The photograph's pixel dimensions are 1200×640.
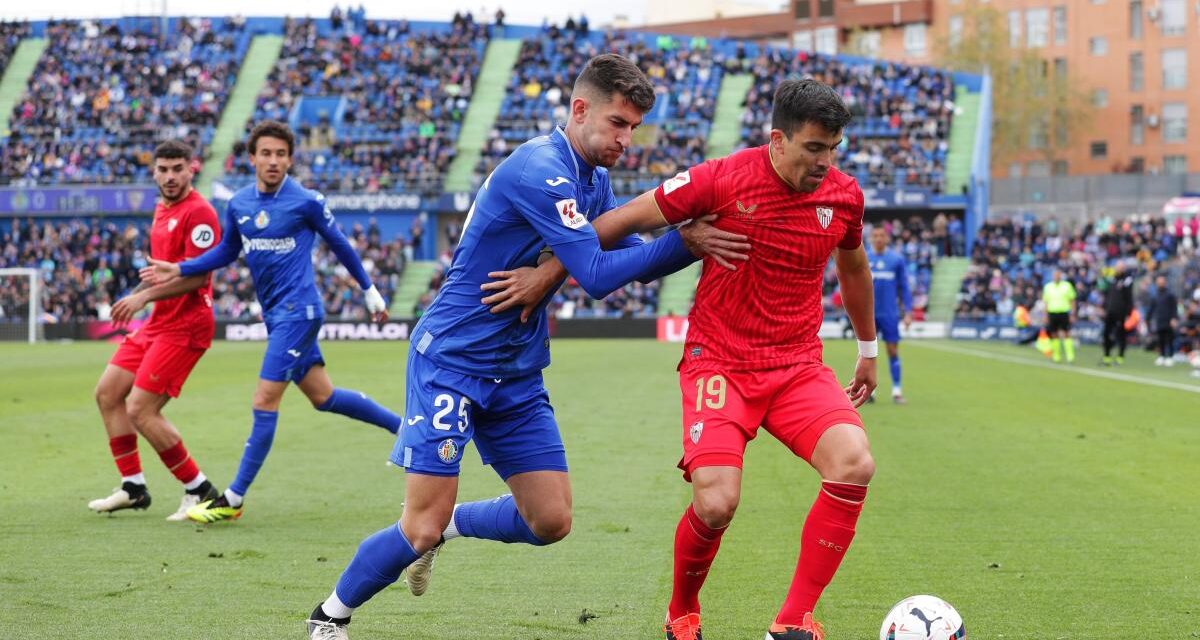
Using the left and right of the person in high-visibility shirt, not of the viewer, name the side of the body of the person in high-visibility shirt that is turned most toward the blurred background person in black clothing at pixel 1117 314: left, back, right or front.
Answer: left

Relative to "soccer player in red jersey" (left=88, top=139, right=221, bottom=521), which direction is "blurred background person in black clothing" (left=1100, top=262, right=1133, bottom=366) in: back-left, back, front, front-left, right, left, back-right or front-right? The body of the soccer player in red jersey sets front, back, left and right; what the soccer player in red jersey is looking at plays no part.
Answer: back

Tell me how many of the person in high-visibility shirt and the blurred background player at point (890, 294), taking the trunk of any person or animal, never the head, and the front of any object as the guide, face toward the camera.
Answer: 2

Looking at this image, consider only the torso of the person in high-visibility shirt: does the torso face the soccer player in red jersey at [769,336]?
yes

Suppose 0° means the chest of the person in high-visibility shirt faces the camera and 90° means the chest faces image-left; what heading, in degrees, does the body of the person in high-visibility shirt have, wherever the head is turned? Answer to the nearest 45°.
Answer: approximately 0°

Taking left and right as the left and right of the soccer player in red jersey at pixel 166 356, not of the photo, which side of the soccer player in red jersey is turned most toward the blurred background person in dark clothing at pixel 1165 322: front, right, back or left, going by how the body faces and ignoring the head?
back

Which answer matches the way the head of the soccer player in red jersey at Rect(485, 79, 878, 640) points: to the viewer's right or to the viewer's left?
to the viewer's right
